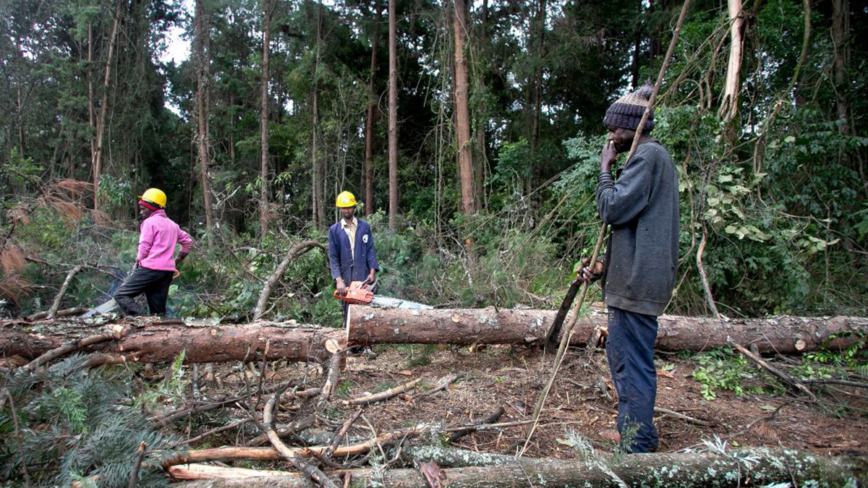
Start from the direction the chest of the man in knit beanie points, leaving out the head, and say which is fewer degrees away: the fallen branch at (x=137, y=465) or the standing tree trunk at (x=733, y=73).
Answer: the fallen branch

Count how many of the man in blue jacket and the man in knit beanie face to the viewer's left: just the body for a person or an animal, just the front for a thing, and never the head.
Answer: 1

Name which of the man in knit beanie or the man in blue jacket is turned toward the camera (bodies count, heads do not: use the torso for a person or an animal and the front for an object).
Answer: the man in blue jacket

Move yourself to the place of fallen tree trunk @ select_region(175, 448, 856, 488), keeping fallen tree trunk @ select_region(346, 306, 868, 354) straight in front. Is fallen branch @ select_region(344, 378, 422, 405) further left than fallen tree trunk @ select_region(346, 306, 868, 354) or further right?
left

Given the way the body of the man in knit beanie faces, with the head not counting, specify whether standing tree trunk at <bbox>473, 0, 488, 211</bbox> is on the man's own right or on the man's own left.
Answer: on the man's own right

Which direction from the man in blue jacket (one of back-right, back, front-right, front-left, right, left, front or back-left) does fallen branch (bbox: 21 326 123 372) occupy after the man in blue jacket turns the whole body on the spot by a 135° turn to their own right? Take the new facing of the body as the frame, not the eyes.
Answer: left

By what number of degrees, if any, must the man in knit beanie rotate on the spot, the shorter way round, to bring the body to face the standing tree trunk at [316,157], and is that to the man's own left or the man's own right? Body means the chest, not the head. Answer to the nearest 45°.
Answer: approximately 45° to the man's own right

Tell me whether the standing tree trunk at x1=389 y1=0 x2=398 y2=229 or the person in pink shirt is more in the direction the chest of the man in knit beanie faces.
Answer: the person in pink shirt

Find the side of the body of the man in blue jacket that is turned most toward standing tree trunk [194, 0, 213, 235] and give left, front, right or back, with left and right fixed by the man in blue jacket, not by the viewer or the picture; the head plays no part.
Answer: back

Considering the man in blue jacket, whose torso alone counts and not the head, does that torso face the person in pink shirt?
no

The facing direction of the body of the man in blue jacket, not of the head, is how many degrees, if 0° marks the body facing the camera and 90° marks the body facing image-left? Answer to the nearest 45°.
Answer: approximately 0°

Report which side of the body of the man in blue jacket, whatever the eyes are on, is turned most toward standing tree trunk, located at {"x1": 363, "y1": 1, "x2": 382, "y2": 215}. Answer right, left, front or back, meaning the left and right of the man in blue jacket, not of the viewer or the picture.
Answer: back

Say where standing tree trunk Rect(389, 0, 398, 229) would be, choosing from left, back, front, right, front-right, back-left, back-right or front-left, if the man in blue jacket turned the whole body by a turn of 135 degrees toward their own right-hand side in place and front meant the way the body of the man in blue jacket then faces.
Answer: front-right

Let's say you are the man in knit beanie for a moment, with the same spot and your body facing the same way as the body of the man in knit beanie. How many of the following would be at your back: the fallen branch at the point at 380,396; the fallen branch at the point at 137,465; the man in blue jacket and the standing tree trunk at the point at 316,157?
0

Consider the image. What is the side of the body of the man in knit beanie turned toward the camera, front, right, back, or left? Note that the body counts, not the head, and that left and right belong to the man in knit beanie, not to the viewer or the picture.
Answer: left

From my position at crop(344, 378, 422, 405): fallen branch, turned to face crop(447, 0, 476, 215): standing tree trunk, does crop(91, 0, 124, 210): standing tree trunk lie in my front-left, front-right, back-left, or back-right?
front-left

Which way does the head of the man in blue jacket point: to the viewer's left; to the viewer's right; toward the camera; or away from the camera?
toward the camera

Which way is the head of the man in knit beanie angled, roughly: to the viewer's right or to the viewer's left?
to the viewer's left
